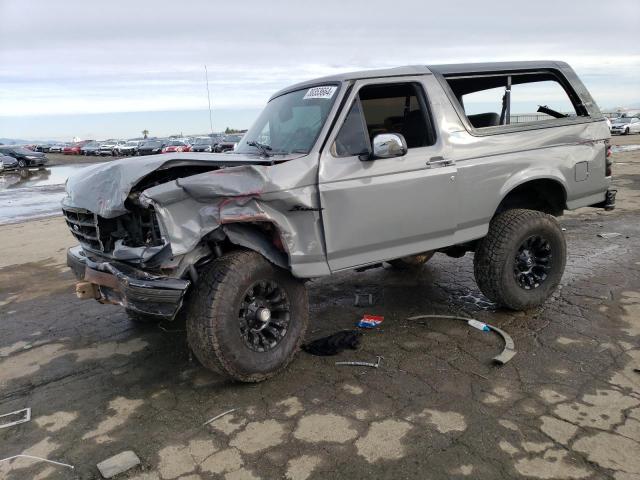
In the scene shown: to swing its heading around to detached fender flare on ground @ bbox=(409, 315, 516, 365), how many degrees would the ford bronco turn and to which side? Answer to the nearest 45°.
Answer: approximately 135° to its left

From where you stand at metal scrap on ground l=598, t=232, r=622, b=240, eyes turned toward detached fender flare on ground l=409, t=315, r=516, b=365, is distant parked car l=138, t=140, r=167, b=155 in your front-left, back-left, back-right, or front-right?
back-right

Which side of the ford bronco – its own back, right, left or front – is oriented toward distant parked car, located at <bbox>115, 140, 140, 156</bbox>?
right

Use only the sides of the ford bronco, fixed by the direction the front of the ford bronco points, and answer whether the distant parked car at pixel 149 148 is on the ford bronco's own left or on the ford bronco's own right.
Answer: on the ford bronco's own right

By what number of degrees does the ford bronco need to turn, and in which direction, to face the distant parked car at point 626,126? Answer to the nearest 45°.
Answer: approximately 180°

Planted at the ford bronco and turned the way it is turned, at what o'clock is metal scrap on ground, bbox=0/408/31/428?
The metal scrap on ground is roughly at 1 o'clock from the ford bronco.

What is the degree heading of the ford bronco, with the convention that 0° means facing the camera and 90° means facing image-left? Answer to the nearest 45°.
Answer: approximately 45°

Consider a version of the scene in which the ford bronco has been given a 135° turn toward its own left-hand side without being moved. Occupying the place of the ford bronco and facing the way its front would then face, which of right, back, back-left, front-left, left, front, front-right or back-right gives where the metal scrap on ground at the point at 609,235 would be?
front-left

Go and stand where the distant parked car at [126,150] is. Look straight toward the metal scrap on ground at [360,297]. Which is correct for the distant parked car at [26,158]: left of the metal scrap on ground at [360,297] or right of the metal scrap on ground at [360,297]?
right

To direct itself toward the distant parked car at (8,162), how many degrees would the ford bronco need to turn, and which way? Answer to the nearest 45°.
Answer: approximately 90° to its right

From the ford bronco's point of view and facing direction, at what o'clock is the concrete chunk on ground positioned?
The concrete chunk on ground is roughly at 12 o'clock from the ford bronco.
